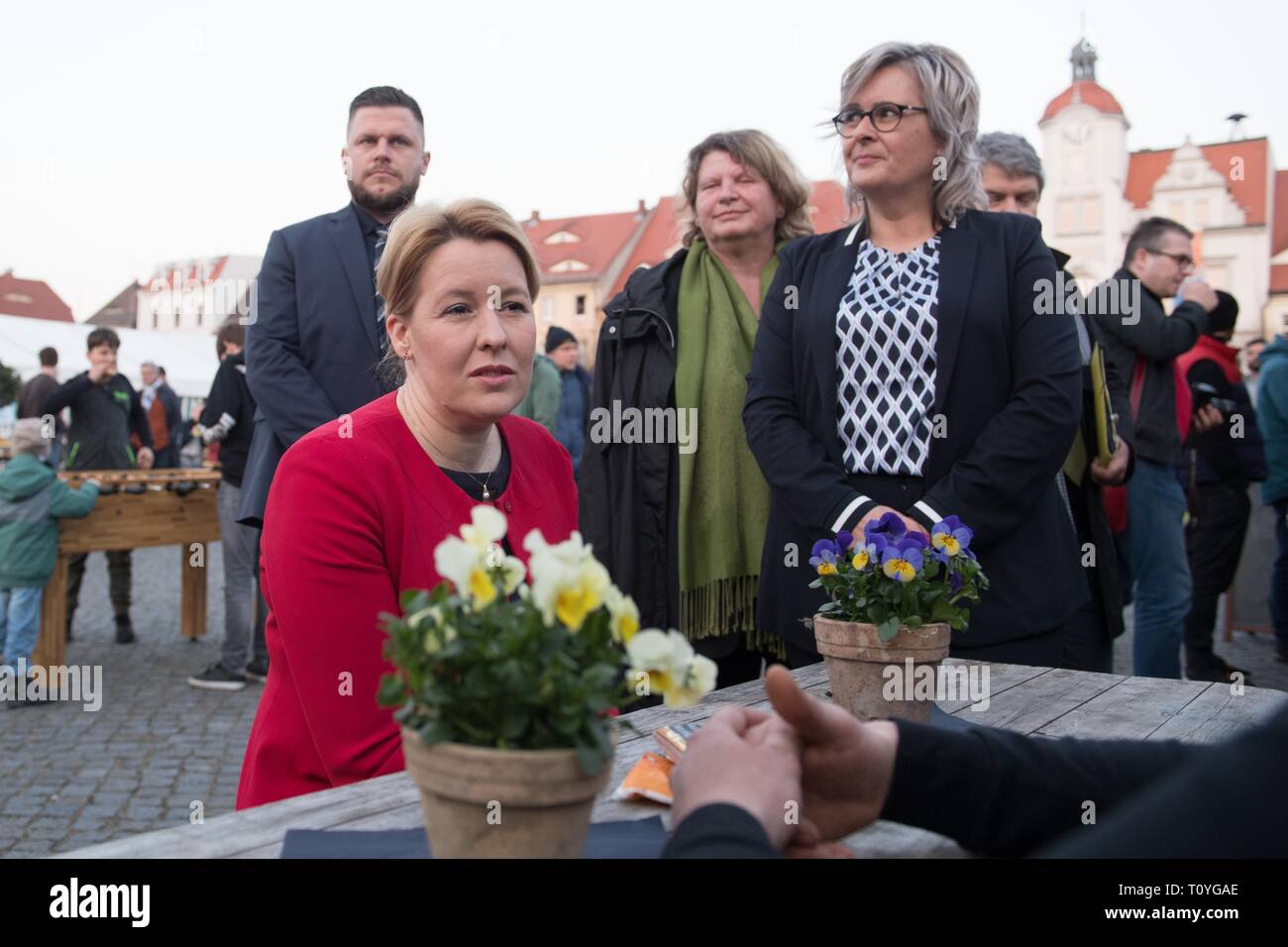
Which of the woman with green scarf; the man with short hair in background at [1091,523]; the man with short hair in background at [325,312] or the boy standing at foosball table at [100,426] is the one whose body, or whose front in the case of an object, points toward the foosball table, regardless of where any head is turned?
the boy standing at foosball table

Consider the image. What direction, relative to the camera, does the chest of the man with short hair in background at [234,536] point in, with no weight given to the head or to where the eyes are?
to the viewer's left

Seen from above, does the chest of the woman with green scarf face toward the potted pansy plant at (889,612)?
yes

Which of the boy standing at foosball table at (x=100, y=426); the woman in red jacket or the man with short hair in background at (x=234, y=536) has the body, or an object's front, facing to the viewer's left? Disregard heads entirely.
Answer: the man with short hair in background

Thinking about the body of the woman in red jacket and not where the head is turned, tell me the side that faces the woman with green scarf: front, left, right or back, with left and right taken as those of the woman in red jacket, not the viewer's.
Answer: left
